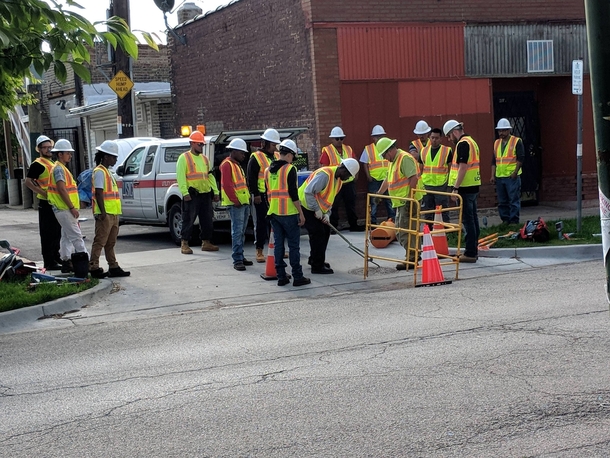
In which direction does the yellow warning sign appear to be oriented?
toward the camera

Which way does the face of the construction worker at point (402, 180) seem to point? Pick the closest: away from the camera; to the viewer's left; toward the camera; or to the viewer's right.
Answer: to the viewer's left

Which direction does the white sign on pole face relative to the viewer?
toward the camera

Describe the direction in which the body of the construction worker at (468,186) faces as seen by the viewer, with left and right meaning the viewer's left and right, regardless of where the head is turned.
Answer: facing to the left of the viewer

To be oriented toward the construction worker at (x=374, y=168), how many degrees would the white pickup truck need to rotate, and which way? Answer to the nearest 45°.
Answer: approximately 135° to its right

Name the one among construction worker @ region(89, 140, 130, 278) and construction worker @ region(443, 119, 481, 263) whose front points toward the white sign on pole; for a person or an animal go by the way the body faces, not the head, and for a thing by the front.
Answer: construction worker @ region(89, 140, 130, 278)

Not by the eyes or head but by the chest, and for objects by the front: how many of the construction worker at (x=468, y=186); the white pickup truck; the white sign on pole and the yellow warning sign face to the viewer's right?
0

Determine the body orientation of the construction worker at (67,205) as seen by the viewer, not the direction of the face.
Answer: to the viewer's right

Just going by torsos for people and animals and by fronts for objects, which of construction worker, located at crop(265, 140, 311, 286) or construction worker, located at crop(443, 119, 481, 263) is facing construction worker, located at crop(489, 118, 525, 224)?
construction worker, located at crop(265, 140, 311, 286)

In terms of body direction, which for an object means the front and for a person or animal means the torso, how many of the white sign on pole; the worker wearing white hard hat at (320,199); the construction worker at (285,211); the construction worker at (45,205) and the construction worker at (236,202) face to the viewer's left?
0

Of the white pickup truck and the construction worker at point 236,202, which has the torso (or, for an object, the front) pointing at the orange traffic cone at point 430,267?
the construction worker

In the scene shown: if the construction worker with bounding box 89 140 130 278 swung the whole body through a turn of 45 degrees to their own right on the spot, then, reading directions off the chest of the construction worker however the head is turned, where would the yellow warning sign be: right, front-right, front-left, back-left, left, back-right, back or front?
back-left

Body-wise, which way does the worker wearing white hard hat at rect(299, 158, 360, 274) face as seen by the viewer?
to the viewer's right

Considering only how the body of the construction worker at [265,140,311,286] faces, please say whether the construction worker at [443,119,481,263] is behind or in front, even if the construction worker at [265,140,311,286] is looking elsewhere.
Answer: in front

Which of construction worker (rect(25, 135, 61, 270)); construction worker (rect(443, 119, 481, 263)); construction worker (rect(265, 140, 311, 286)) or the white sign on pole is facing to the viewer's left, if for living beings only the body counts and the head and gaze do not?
construction worker (rect(443, 119, 481, 263))

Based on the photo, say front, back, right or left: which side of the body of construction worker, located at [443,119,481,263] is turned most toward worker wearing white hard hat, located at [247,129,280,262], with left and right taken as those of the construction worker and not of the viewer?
front
